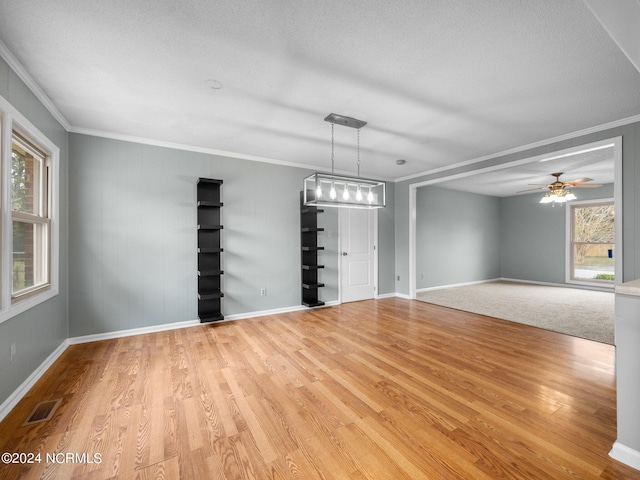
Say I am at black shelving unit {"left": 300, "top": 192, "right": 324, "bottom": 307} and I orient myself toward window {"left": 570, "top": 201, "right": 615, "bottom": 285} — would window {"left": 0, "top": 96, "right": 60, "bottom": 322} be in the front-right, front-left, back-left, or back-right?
back-right

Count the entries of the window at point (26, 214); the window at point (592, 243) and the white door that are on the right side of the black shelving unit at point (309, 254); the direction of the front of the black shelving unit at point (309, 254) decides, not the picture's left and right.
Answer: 1

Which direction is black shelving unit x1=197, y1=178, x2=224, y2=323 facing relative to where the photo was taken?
toward the camera

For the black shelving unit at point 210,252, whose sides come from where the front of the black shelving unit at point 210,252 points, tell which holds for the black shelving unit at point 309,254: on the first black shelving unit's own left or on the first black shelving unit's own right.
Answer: on the first black shelving unit's own left

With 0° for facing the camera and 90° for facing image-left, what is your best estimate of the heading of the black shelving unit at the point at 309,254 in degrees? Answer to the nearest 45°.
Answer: approximately 315°

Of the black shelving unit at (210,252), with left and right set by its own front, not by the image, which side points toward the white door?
left

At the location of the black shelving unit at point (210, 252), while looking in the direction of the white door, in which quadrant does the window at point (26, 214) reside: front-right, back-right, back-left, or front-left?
back-right

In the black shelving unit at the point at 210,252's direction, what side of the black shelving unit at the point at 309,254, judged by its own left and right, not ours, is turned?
right

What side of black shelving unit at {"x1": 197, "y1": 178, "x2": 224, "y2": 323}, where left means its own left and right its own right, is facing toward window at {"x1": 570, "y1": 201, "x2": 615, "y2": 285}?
left

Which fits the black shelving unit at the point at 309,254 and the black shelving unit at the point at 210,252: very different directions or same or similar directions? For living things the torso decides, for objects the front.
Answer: same or similar directions

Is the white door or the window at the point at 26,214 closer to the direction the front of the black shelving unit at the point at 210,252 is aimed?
the window

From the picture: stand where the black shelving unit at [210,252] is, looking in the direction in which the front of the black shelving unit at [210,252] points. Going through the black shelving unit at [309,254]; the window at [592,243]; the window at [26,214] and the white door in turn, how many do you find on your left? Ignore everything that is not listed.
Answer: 3

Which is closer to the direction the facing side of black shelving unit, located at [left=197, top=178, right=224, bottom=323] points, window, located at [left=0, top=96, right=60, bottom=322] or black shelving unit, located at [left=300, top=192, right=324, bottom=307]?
the window

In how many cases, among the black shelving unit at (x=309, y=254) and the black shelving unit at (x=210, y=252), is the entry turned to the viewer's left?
0

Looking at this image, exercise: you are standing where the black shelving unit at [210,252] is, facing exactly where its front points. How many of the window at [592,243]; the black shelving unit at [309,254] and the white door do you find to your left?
3

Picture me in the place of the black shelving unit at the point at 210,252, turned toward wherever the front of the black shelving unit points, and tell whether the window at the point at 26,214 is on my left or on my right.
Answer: on my right
